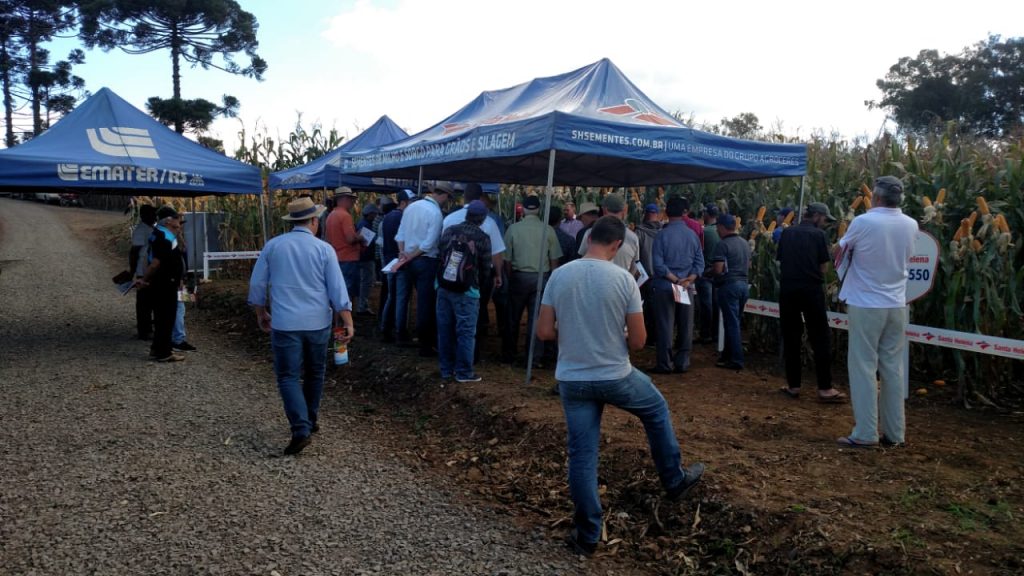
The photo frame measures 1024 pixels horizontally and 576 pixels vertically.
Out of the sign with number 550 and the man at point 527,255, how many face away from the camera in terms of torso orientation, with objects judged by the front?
1

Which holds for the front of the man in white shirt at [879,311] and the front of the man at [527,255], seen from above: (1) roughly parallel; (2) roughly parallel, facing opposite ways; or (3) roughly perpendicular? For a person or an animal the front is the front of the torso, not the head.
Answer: roughly parallel

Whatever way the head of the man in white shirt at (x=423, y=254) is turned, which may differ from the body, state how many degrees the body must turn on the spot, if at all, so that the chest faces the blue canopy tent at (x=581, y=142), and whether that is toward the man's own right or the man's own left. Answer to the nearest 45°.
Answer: approximately 45° to the man's own right

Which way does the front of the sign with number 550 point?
toward the camera

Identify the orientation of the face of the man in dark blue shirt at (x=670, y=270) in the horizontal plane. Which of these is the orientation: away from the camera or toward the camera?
away from the camera

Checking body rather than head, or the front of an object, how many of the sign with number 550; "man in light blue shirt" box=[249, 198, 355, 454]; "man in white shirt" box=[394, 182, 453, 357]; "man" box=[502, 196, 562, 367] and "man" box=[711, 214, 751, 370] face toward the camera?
1

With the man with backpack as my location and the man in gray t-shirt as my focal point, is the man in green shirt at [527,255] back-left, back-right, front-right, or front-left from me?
back-left

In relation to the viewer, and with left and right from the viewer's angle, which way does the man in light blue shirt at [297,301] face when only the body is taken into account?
facing away from the viewer

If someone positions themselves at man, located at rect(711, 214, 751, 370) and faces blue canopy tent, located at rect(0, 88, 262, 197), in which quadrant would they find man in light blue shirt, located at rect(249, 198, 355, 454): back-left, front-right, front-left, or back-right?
front-left

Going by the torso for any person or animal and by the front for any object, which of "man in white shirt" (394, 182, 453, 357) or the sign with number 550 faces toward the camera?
the sign with number 550

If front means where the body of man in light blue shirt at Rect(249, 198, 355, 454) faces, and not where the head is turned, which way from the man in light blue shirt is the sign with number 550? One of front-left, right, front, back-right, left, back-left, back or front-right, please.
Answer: right

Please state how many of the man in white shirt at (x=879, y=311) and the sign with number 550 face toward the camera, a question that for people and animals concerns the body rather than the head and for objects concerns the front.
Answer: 1

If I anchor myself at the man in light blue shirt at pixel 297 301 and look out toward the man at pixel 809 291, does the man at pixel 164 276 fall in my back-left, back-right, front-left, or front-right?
back-left

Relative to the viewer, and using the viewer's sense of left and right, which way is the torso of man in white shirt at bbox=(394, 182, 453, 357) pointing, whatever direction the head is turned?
facing away from the viewer and to the right of the viewer

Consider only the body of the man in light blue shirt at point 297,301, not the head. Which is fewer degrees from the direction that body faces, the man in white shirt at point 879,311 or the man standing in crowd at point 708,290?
the man standing in crowd

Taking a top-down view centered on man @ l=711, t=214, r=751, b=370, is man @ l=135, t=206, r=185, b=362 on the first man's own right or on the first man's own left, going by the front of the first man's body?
on the first man's own left

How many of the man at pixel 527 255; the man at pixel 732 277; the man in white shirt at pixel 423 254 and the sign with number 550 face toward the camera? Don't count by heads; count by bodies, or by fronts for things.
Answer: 1

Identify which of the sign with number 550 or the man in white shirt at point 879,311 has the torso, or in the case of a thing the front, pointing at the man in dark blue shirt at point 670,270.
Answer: the man in white shirt

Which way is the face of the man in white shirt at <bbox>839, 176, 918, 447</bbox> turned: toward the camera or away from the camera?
away from the camera

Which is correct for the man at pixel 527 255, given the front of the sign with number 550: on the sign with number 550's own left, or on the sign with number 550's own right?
on the sign with number 550's own right

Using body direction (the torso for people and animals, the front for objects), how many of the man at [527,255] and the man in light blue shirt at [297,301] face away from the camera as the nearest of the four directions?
2

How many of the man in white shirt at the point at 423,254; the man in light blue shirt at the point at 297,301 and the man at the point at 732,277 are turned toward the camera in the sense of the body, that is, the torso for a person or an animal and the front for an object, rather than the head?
0
